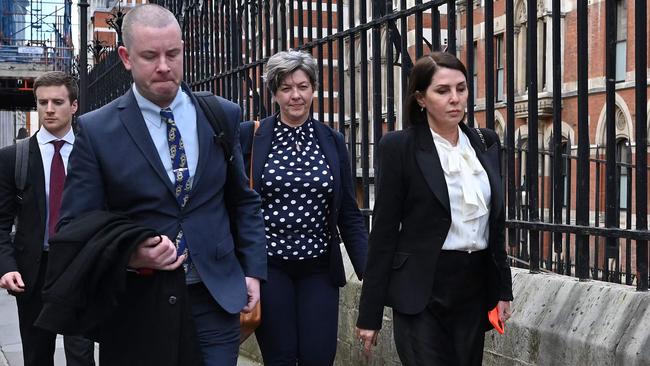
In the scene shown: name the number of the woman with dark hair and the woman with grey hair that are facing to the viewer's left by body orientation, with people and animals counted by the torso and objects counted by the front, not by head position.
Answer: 0

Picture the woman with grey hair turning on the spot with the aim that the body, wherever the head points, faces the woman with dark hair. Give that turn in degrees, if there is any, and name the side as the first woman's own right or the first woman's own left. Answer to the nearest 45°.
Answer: approximately 45° to the first woman's own left

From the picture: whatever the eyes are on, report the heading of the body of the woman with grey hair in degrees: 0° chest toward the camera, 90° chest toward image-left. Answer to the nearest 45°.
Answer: approximately 0°

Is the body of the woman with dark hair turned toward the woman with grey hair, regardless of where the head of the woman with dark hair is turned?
no

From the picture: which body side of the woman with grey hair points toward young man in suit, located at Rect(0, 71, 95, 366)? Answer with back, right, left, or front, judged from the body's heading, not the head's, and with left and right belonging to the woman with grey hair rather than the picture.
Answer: right

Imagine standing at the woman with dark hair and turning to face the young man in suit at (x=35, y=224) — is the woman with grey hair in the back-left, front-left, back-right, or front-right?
front-right

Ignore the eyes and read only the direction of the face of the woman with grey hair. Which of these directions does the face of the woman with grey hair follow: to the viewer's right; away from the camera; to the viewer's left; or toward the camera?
toward the camera

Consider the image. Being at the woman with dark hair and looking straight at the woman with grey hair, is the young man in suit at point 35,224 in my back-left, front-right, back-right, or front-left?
front-left

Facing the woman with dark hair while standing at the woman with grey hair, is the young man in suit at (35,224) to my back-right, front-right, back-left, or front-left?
back-right
